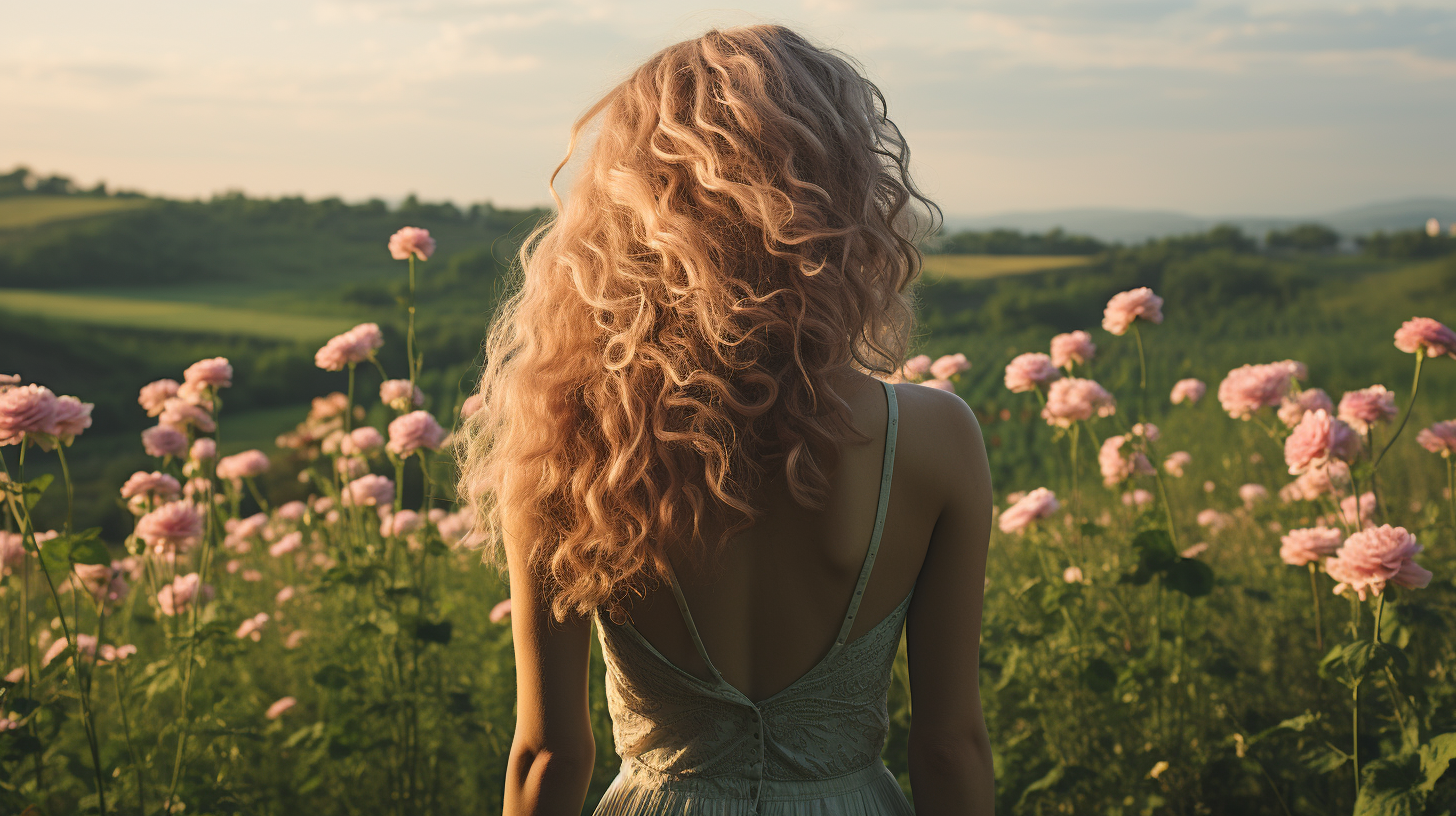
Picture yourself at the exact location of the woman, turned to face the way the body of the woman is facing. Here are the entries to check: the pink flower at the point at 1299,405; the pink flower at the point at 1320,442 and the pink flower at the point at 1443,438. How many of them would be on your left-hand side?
0

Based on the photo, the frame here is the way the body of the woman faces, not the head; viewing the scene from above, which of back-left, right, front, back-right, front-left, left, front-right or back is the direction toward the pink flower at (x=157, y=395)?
front-left

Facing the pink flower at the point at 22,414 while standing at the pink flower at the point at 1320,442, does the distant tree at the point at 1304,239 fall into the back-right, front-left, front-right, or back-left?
back-right

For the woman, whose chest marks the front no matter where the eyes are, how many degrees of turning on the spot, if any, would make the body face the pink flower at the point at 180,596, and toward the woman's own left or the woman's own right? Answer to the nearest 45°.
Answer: approximately 45° to the woman's own left

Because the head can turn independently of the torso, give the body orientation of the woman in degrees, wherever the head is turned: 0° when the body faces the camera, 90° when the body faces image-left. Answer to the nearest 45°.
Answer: approximately 180°

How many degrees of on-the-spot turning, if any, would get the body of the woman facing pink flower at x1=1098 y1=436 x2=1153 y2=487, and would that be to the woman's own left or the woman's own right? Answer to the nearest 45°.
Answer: approximately 45° to the woman's own right

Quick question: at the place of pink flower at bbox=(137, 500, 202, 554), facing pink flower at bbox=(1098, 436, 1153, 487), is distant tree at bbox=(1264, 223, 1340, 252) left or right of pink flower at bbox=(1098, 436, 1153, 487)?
left

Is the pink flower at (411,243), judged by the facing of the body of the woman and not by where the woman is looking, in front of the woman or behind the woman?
in front

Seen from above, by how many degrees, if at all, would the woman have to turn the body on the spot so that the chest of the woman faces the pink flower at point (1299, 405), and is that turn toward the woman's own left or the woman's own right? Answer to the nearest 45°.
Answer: approximately 45° to the woman's own right

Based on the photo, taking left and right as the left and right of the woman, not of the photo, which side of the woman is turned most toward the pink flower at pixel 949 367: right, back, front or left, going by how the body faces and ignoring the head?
front

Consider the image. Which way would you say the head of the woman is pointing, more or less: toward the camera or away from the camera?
away from the camera
